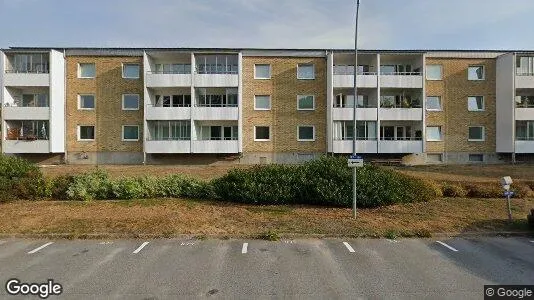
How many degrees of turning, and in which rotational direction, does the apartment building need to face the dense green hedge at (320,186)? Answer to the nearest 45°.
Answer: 0° — it already faces it

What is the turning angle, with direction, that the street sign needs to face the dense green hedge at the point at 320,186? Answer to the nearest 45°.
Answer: approximately 135° to its right

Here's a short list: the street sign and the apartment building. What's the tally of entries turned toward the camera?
2

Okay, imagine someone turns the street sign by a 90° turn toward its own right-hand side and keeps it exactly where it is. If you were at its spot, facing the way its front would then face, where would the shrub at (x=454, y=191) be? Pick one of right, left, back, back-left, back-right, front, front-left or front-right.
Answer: back-right

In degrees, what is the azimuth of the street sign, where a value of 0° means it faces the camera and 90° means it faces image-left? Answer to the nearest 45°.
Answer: approximately 0°

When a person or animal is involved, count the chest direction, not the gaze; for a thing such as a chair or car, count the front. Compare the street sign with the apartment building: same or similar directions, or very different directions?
same or similar directions

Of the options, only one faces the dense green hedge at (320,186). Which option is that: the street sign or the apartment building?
the apartment building
